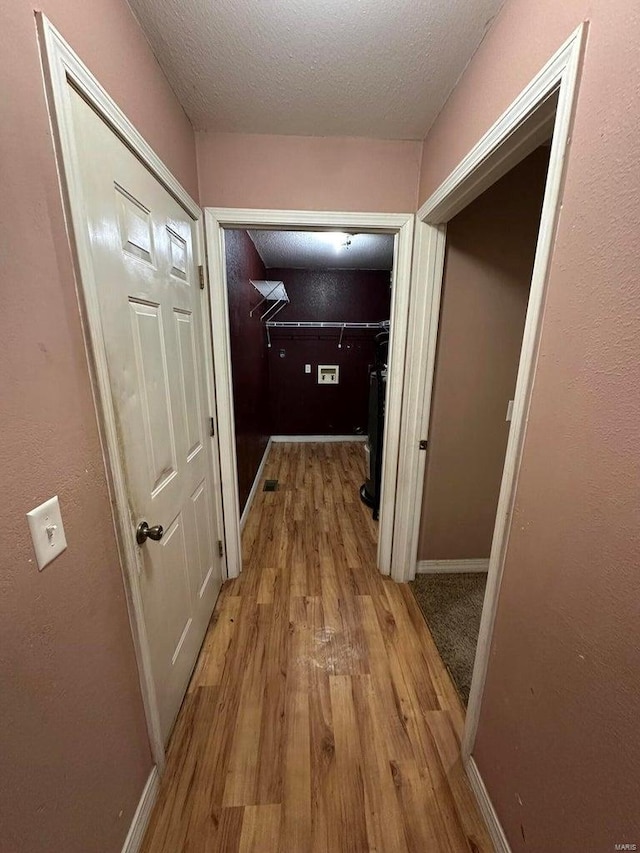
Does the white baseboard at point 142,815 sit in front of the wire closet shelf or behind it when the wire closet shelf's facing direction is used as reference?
in front

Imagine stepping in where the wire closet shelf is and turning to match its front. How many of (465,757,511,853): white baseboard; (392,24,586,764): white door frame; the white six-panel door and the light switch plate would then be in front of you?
4

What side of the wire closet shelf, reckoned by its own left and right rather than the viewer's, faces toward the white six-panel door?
front

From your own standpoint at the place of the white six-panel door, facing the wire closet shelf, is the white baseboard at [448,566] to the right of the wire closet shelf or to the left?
right

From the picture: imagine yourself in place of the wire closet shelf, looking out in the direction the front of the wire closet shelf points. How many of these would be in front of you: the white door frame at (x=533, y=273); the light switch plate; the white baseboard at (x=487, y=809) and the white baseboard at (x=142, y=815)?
4

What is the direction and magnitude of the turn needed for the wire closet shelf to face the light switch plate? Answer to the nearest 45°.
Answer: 0° — it already faces it

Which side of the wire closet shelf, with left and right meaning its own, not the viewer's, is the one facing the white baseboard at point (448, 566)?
front

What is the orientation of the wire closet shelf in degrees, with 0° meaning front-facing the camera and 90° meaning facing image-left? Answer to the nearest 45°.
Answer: approximately 0°

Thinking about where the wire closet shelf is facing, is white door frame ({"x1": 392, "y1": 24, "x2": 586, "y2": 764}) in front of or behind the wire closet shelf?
in front

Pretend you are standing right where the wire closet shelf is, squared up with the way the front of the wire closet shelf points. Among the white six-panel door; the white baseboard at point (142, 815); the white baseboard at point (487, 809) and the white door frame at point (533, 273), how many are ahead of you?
4

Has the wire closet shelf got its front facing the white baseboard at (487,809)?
yes
